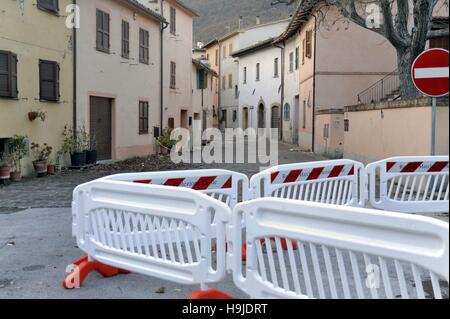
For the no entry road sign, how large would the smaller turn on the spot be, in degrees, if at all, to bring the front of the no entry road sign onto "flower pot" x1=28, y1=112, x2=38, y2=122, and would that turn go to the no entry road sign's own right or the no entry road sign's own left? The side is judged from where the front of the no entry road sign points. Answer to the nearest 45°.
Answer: approximately 90° to the no entry road sign's own right

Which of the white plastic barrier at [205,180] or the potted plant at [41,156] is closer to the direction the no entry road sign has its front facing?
the white plastic barrier

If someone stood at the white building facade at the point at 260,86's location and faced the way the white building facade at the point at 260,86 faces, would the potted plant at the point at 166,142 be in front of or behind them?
in front

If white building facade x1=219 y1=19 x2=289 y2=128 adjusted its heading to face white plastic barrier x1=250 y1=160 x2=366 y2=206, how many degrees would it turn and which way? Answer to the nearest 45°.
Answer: approximately 45° to its left

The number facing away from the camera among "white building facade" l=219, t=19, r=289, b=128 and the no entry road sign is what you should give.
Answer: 0

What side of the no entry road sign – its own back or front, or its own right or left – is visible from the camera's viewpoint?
front

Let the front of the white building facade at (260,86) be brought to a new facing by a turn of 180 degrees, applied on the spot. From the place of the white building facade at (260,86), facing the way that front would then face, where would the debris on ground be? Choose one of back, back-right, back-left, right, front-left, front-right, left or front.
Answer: back-right

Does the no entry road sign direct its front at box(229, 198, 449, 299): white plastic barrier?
yes

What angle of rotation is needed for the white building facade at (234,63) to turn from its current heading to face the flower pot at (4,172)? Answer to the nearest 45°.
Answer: approximately 45° to its left

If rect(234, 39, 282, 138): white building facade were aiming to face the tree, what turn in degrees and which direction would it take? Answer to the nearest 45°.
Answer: approximately 45° to its left

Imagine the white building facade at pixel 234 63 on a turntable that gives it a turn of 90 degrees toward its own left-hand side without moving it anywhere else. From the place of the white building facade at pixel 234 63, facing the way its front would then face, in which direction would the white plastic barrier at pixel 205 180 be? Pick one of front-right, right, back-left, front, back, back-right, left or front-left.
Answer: front-right

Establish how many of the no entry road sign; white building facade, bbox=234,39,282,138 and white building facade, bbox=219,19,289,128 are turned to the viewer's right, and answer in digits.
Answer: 0

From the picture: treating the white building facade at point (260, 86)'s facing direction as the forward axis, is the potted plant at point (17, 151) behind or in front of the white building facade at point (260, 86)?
in front
